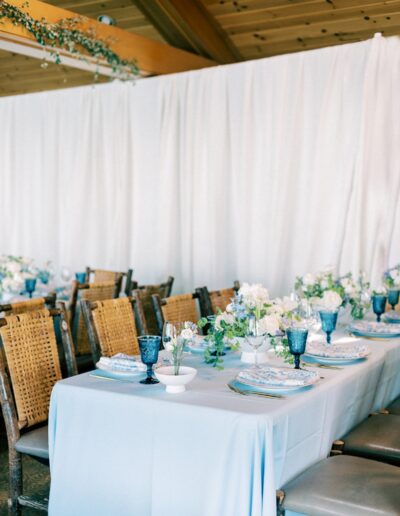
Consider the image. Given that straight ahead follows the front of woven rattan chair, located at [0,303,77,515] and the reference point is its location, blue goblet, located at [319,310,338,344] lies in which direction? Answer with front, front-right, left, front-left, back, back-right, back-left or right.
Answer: front-left

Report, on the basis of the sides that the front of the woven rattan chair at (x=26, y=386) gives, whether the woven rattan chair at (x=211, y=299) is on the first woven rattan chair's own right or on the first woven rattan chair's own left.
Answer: on the first woven rattan chair's own left

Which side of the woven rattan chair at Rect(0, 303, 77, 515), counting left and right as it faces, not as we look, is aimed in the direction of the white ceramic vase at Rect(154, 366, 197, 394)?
front

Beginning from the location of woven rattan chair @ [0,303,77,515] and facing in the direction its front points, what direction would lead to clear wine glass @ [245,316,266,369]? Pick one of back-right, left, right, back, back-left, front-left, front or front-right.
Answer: front-left

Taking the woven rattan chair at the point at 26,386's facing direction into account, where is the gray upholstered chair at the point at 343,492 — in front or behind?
in front

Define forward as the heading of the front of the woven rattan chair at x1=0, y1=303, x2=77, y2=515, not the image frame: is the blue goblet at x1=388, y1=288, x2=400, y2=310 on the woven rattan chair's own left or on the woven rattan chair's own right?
on the woven rattan chair's own left

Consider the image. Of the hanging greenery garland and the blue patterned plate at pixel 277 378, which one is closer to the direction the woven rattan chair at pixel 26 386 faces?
the blue patterned plate

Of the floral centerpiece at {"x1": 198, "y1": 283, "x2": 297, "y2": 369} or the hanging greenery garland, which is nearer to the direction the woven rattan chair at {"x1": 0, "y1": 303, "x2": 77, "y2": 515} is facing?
the floral centerpiece

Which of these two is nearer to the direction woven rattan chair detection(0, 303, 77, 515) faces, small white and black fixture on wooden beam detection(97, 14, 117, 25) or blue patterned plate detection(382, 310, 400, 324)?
the blue patterned plate

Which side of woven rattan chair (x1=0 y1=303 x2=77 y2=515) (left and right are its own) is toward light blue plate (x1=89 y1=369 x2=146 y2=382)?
front

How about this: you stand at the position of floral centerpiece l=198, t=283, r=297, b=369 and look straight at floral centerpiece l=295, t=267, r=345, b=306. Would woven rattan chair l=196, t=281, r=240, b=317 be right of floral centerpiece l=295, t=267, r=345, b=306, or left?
left

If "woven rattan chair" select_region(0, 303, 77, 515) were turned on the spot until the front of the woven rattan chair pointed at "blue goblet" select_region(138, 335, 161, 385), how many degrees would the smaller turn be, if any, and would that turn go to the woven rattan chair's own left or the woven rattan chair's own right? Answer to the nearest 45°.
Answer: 0° — it already faces it
